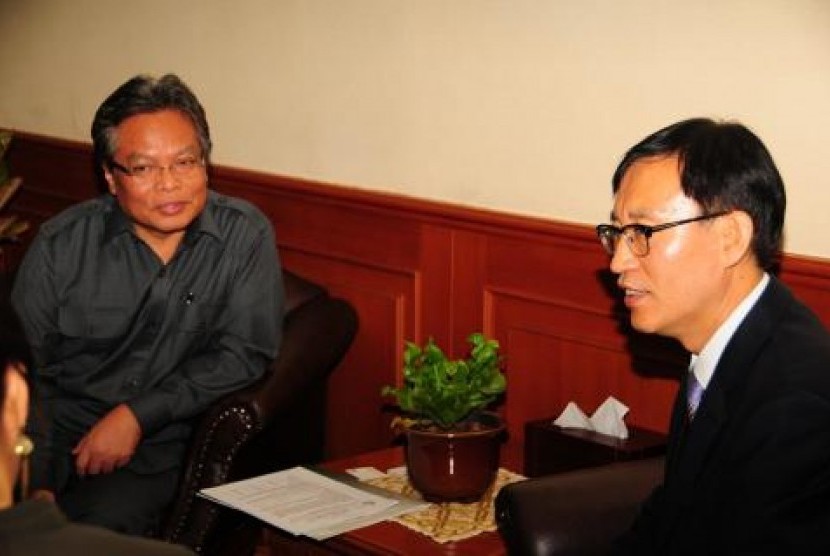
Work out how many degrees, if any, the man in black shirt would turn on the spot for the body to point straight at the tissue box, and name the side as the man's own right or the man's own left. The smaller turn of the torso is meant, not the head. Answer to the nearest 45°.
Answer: approximately 45° to the man's own left

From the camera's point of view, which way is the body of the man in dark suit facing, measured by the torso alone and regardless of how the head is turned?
to the viewer's left

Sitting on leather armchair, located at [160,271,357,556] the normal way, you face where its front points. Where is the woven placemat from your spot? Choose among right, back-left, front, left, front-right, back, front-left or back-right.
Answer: left

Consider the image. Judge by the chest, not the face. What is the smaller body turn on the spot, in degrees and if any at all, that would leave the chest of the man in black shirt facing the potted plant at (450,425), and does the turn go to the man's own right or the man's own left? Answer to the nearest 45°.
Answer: approximately 45° to the man's own left

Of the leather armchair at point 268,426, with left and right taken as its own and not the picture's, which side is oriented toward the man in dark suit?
left

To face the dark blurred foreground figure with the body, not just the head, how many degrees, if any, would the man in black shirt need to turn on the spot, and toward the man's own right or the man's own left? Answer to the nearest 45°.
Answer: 0° — they already face them

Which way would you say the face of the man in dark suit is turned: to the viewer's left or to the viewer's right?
to the viewer's left

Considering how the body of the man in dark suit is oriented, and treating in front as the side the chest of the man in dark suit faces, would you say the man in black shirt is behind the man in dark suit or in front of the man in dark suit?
in front
